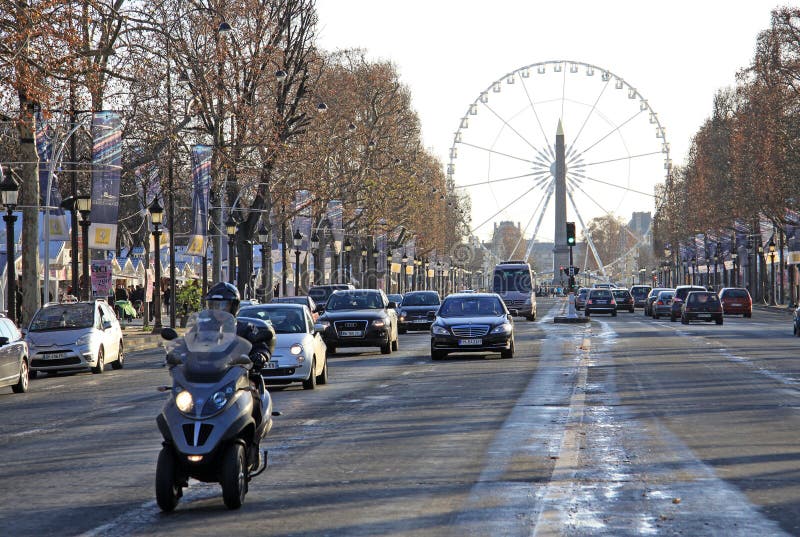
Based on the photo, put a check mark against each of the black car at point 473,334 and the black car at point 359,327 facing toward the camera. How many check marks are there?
2

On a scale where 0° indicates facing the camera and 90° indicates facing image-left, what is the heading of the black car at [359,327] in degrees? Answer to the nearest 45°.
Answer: approximately 0°

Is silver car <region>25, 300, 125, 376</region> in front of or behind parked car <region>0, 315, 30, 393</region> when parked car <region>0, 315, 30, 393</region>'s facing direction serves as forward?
behind

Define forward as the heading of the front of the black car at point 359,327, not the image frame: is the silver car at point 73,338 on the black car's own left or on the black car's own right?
on the black car's own right

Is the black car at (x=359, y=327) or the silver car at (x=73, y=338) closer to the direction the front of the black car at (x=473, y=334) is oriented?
the silver car

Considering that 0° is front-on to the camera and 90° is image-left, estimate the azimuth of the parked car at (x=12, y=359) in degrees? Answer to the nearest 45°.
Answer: approximately 45°

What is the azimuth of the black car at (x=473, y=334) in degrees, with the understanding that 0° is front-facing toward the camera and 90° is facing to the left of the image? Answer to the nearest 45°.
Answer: approximately 0°
